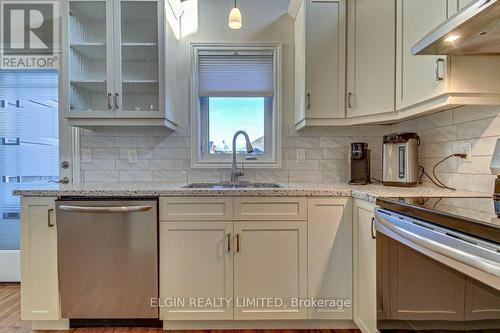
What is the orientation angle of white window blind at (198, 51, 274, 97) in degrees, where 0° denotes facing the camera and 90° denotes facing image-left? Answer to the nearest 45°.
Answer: approximately 0°

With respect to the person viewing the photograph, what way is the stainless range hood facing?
facing the viewer and to the left of the viewer

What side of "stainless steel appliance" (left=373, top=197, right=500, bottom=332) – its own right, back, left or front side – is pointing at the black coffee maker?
right

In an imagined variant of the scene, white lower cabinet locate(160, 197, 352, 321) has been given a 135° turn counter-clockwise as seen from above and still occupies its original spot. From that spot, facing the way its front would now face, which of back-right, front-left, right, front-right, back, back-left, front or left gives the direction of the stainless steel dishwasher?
back-left

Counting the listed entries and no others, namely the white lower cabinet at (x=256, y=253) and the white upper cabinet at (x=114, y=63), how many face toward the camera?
2

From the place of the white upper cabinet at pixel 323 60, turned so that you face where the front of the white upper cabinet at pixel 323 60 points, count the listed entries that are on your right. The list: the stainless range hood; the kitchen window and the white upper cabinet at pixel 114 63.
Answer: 2

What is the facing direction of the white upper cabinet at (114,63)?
toward the camera

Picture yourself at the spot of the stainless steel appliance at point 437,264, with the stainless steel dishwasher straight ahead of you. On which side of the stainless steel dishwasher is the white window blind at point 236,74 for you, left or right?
right

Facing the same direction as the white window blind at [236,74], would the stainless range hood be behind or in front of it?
in front

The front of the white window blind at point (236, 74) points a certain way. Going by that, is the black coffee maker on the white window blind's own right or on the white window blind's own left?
on the white window blind's own left

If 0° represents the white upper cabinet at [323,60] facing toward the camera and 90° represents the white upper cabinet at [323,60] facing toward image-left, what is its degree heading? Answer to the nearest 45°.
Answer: approximately 0°

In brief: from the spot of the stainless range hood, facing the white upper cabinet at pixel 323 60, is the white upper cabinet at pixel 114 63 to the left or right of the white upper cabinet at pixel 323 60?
left
